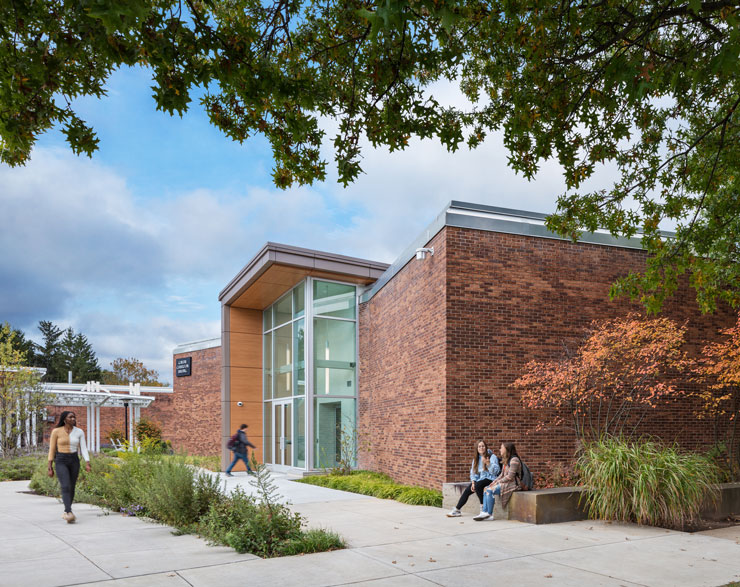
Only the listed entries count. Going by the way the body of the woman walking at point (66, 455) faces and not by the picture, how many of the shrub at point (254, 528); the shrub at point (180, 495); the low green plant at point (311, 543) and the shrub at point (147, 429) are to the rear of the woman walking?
1

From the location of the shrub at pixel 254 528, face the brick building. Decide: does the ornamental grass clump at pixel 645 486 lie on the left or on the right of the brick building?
right

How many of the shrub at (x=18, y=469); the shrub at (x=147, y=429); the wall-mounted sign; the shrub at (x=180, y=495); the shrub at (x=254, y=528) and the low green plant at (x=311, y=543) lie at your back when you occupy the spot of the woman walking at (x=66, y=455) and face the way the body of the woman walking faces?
3

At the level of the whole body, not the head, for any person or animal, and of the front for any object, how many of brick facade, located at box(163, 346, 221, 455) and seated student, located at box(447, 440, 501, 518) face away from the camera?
0

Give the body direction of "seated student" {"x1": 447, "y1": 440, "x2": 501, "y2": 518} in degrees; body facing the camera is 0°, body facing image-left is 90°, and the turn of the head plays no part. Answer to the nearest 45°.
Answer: approximately 45°

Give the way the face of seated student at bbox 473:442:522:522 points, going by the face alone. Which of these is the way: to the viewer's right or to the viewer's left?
to the viewer's left

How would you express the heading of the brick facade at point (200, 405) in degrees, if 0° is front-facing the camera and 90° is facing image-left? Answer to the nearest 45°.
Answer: approximately 45°

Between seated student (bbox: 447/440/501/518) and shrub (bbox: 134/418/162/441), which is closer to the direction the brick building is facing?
the seated student
